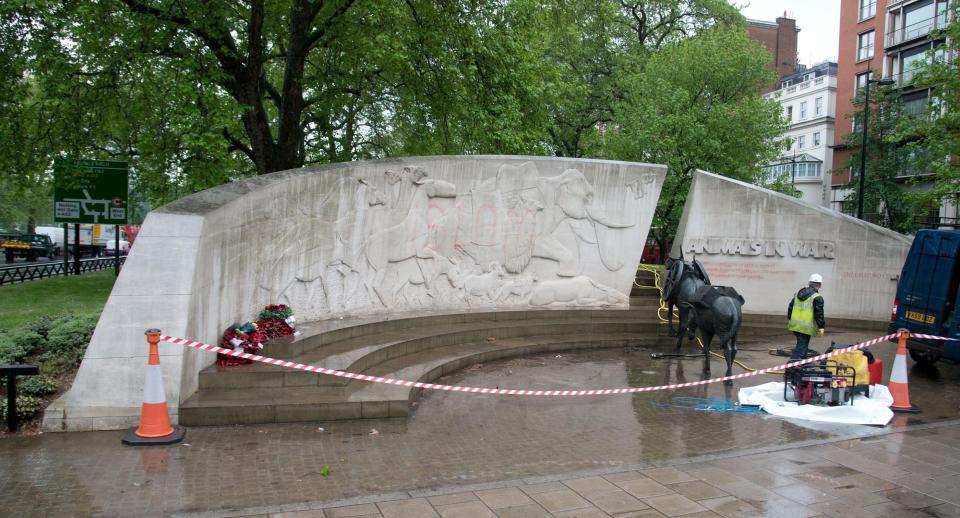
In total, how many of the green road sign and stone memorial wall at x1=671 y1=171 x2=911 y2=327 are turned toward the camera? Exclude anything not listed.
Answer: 2

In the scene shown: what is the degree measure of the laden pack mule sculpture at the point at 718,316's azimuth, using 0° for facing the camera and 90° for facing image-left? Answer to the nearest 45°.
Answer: approximately 135°

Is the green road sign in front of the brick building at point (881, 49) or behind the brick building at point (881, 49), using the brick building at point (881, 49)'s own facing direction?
in front

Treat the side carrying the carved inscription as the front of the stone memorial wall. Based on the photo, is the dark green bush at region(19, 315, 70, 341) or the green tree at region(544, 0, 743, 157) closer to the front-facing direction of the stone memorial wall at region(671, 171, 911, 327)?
the dark green bush

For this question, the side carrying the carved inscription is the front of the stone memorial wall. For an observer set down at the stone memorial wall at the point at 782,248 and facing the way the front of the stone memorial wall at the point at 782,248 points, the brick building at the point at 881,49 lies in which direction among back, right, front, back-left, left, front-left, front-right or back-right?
back

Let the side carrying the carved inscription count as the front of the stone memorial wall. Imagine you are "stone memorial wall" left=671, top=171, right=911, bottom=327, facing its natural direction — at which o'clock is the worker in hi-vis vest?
The worker in hi-vis vest is roughly at 12 o'clock from the stone memorial wall.

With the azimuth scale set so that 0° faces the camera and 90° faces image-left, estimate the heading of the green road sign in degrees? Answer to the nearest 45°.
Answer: approximately 0°

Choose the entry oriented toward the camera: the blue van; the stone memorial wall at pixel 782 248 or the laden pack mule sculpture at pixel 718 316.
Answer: the stone memorial wall

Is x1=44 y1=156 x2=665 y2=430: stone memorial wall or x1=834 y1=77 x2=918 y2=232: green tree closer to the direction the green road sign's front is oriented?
the stone memorial wall

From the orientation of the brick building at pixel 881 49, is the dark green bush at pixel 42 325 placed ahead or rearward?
ahead

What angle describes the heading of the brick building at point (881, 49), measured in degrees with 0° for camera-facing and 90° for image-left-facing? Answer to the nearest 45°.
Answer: approximately 45°

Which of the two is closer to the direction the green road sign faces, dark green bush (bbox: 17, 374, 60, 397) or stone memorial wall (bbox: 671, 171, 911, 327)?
the dark green bush

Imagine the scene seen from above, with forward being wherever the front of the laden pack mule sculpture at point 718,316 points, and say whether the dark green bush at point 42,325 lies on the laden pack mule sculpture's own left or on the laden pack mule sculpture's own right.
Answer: on the laden pack mule sculpture's own left

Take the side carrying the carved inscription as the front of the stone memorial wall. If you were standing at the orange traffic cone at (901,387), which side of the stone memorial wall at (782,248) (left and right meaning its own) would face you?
front
